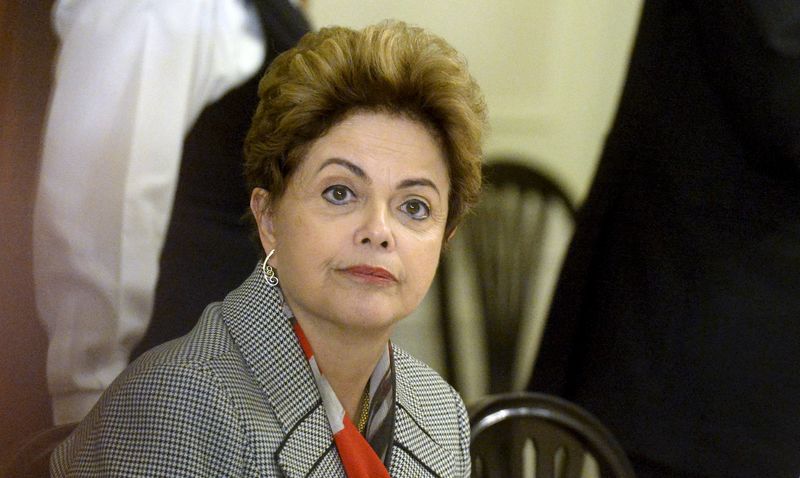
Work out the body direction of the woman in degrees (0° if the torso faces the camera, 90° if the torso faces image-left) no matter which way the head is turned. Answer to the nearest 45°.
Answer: approximately 315°

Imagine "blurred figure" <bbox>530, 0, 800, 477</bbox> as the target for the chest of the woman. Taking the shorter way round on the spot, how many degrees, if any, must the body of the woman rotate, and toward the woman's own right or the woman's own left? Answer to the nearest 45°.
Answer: approximately 90° to the woman's own left

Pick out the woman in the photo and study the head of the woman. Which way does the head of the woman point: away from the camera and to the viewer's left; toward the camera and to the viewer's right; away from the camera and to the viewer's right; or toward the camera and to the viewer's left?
toward the camera and to the viewer's right
